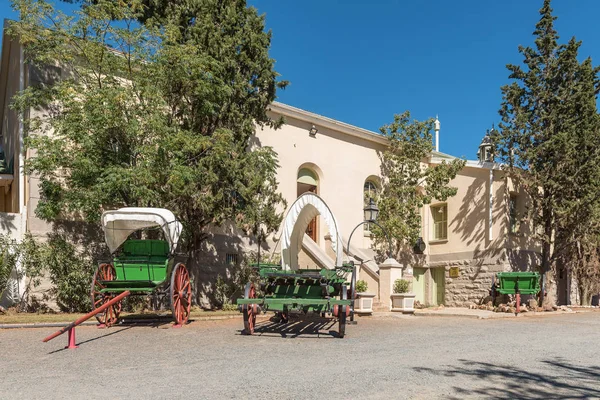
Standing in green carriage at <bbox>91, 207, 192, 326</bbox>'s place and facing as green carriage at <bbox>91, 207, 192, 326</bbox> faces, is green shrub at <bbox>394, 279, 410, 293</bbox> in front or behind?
behind

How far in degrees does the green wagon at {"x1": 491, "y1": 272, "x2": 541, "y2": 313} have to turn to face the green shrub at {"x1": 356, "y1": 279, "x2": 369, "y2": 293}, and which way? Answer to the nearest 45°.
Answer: approximately 45° to its right

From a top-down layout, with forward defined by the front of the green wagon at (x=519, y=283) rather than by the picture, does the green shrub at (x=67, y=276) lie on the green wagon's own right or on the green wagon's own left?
on the green wagon's own right

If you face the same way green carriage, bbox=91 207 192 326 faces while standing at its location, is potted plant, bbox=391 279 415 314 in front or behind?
behind

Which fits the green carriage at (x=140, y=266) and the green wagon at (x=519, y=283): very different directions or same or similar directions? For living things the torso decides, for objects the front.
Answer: same or similar directions

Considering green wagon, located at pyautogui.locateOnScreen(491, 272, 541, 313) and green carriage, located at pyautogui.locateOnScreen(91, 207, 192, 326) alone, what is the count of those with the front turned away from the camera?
0

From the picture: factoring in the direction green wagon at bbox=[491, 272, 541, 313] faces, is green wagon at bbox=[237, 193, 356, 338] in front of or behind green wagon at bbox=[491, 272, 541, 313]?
in front

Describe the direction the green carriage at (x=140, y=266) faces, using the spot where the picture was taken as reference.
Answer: facing the viewer and to the left of the viewer

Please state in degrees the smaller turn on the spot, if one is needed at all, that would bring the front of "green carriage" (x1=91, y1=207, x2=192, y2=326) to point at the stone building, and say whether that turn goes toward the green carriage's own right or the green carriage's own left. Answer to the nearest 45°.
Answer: approximately 180°

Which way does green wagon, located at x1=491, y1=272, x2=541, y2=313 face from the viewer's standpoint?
toward the camera

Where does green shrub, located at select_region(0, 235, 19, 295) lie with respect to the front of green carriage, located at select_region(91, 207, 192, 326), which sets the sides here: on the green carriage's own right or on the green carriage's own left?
on the green carriage's own right
